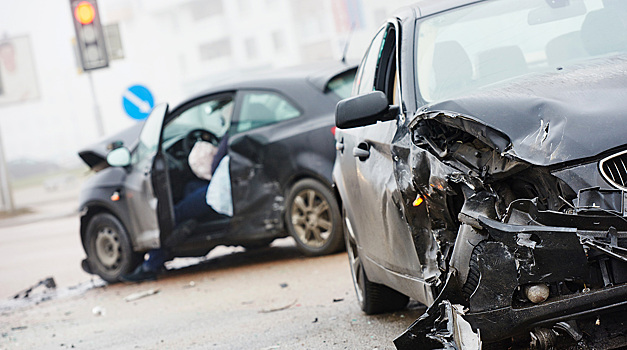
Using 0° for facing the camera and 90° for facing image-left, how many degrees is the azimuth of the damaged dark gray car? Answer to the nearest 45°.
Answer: approximately 315°

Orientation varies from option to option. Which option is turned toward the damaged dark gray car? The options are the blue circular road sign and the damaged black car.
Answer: the blue circular road sign

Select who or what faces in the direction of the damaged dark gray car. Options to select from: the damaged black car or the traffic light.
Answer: the traffic light

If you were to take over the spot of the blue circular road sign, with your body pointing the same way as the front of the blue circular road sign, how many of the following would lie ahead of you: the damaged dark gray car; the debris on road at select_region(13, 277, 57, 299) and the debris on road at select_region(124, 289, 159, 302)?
3

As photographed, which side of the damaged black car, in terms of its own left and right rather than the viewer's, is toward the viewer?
left

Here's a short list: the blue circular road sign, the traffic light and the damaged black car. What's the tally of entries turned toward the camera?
2

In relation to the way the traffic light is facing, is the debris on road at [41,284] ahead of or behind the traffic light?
ahead

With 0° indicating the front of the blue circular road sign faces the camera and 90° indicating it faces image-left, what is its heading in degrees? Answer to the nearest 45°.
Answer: approximately 0°

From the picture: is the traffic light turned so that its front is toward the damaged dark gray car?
yes

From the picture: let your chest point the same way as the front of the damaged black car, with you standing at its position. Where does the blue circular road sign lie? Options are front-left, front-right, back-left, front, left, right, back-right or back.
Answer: right

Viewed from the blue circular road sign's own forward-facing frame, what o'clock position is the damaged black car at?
The damaged black car is roughly at 12 o'clock from the blue circular road sign.

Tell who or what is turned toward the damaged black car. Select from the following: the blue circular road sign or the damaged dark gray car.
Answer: the blue circular road sign
